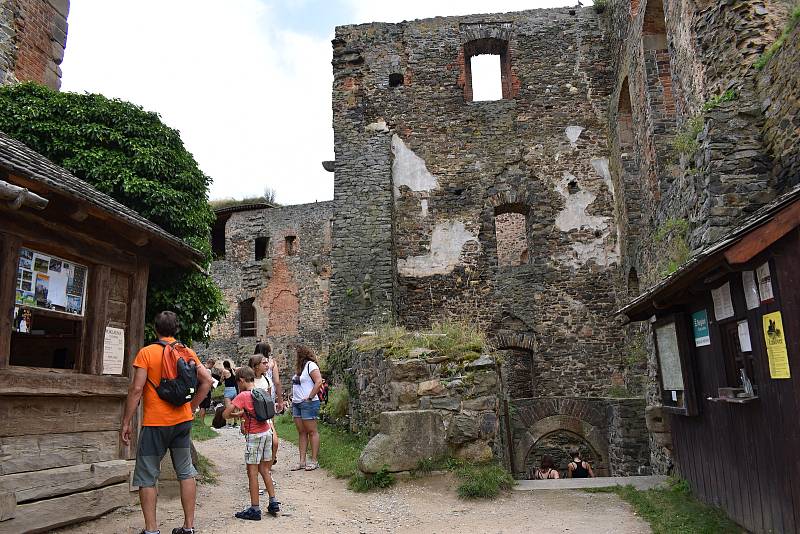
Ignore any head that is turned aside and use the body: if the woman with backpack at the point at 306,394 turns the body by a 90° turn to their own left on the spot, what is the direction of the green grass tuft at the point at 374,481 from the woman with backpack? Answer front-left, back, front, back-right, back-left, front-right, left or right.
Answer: front

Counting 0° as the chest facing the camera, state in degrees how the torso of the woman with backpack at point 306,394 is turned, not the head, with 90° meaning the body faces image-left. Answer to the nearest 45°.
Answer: approximately 45°

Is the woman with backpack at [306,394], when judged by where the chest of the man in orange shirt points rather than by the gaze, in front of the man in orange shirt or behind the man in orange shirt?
in front

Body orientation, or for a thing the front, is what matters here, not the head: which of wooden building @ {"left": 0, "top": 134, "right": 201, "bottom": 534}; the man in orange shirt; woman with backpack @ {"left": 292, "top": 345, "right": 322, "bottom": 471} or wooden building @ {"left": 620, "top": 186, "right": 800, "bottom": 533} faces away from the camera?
the man in orange shirt

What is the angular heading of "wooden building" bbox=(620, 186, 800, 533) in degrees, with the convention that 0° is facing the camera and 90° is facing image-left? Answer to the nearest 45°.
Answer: approximately 45°

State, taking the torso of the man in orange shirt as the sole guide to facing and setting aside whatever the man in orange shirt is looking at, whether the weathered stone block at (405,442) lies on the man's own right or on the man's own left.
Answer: on the man's own right

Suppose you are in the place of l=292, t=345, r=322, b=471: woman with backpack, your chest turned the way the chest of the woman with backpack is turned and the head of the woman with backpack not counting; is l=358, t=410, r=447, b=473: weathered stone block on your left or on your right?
on your left

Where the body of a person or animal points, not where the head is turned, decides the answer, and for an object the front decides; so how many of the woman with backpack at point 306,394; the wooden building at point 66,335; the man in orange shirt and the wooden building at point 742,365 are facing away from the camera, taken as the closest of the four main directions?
1
